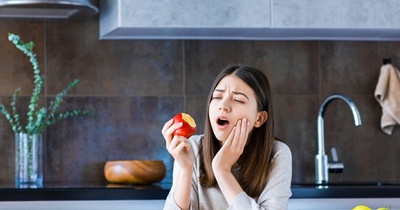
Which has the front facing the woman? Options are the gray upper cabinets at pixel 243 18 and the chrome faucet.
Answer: the gray upper cabinets

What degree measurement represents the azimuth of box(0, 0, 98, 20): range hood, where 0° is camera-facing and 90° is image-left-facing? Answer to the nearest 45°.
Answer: approximately 0°

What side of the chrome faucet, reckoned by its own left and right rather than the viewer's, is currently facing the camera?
right

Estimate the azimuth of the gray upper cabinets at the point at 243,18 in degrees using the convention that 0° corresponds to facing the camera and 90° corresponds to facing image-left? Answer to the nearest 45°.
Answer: approximately 0°

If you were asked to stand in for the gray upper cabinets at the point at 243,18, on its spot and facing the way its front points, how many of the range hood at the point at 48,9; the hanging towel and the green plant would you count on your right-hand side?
2
